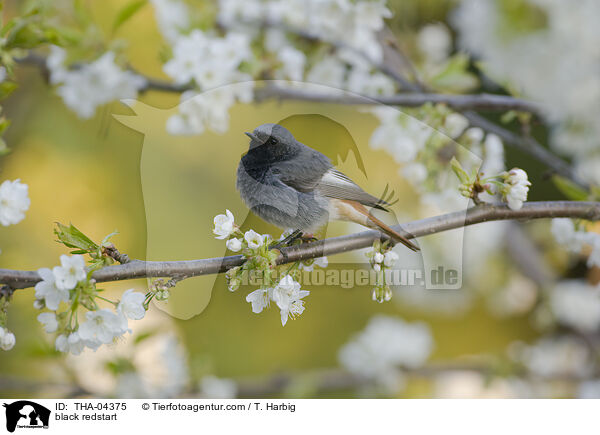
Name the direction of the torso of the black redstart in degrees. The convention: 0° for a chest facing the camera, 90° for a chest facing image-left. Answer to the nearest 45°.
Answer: approximately 90°

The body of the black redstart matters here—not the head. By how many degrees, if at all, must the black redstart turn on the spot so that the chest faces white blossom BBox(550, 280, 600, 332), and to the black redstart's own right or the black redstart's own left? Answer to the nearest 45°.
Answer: approximately 135° to the black redstart's own right
